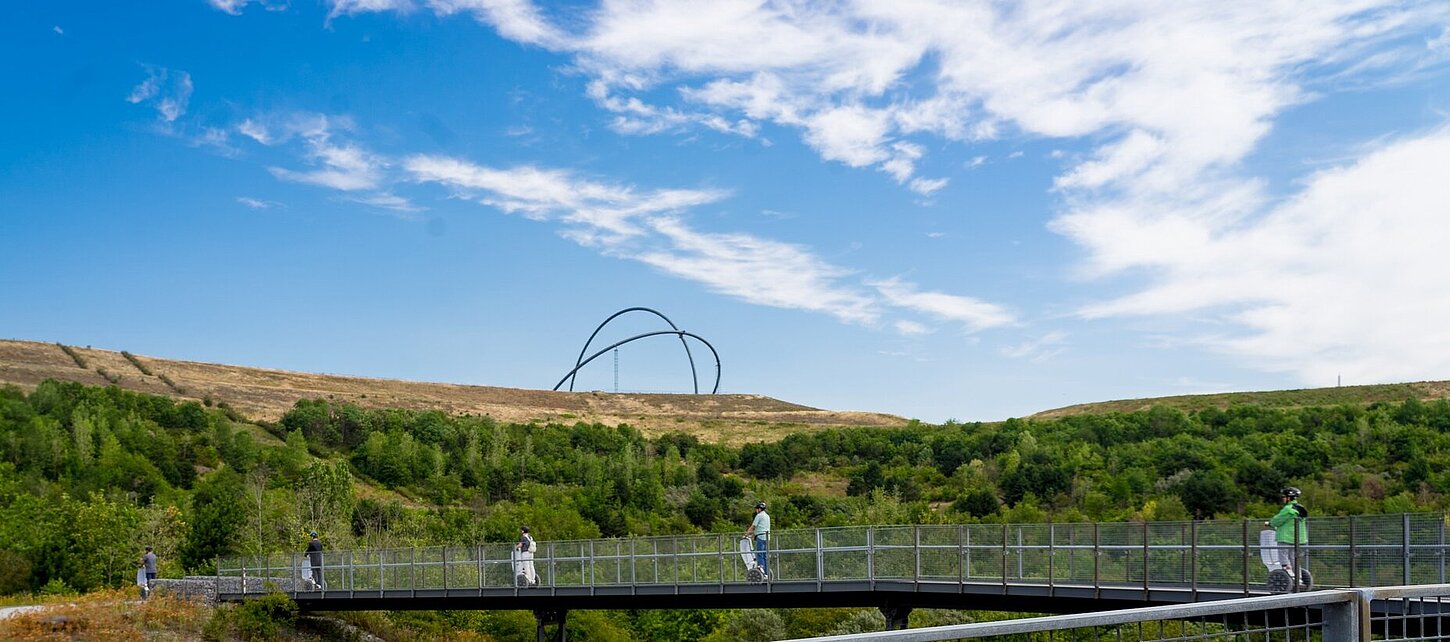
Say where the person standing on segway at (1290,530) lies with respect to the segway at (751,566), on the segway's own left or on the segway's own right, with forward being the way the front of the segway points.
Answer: on the segway's own left

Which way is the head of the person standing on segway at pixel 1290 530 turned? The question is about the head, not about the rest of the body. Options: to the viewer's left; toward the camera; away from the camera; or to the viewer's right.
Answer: to the viewer's left

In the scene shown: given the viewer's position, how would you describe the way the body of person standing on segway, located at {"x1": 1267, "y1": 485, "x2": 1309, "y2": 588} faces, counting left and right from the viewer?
facing to the left of the viewer

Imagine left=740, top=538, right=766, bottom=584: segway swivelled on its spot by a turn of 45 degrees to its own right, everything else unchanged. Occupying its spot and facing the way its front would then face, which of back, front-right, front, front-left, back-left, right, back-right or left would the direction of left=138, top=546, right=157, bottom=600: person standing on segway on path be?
front

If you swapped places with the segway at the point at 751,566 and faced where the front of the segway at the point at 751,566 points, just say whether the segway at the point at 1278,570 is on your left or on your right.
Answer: on your left

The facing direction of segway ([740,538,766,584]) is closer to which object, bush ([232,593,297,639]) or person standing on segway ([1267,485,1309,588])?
the bush

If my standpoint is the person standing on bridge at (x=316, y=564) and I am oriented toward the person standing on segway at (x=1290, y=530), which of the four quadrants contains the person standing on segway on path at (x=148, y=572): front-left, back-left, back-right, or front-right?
back-right

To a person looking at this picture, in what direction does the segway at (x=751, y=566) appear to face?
facing to the left of the viewer
